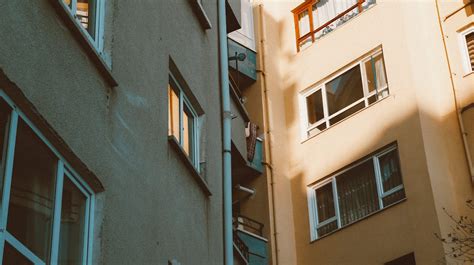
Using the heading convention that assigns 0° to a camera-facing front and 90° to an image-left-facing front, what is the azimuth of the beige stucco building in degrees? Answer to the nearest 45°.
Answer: approximately 45°

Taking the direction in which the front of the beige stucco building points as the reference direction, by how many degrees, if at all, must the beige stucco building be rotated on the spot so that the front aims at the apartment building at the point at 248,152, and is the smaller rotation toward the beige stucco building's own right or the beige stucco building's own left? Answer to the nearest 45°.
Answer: approximately 45° to the beige stucco building's own right

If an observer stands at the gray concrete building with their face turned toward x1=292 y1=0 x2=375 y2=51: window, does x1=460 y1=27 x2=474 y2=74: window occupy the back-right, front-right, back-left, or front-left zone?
front-right

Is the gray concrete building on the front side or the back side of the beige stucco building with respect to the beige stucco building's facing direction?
on the front side
